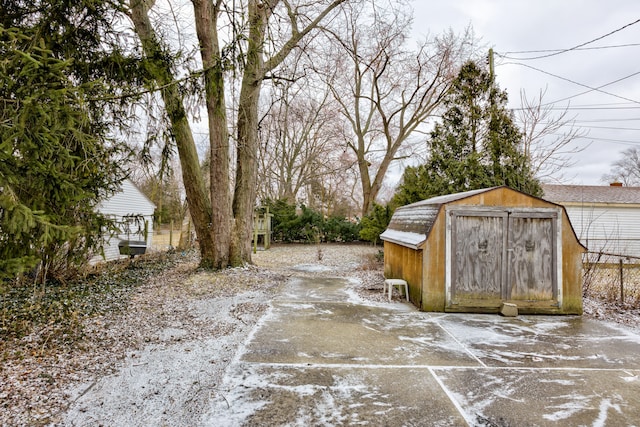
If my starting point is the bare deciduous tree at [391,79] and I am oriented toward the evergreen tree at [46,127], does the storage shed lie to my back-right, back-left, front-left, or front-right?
front-left

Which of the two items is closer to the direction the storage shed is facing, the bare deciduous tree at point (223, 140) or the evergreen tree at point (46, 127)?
the evergreen tree

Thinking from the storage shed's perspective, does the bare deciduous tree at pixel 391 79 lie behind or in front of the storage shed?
behind

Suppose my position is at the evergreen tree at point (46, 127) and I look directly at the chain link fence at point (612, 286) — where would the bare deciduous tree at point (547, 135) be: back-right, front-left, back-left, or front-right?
front-left

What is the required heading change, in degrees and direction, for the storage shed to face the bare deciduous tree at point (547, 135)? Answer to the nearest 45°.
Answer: approximately 180°

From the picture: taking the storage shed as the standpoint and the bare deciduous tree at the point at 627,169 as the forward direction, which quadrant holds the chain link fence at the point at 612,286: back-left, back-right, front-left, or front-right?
front-right

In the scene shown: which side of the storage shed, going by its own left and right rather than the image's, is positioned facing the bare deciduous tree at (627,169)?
back

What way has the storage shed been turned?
toward the camera

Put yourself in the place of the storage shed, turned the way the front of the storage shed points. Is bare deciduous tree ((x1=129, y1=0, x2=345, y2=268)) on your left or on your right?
on your right

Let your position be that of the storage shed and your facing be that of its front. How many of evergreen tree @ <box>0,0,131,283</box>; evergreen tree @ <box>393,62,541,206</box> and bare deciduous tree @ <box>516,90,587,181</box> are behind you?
2

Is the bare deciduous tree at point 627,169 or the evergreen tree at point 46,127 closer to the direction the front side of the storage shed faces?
the evergreen tree

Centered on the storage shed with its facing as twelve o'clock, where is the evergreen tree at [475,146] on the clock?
The evergreen tree is roughly at 6 o'clock from the storage shed.

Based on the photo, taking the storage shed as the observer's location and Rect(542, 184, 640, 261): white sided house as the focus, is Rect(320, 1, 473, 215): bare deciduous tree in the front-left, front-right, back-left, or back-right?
front-left
